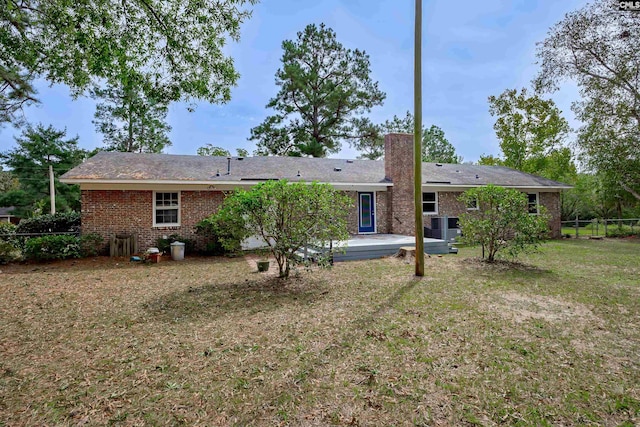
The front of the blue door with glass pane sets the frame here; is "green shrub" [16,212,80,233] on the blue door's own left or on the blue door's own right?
on the blue door's own right

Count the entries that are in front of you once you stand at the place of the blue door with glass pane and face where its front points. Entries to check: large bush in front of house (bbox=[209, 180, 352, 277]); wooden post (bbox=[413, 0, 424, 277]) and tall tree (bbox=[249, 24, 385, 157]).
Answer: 2

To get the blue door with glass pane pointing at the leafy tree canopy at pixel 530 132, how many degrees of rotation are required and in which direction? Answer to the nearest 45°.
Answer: approximately 135° to its left

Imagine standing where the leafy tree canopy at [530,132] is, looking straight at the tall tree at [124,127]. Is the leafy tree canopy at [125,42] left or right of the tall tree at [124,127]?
left

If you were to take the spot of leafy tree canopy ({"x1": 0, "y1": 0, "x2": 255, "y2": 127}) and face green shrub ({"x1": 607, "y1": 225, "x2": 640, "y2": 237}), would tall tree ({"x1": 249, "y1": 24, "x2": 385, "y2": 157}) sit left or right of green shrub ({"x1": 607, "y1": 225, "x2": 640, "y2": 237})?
left

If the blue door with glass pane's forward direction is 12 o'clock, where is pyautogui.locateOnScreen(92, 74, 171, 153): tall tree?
The tall tree is roughly at 4 o'clock from the blue door with glass pane.

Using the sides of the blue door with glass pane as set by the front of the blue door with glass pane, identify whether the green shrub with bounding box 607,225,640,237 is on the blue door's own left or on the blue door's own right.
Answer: on the blue door's own left

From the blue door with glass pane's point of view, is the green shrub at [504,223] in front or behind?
in front

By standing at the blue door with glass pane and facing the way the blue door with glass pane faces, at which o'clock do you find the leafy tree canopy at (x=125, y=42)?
The leafy tree canopy is roughly at 1 o'clock from the blue door with glass pane.

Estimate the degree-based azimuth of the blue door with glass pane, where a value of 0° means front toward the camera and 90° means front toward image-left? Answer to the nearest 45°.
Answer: approximately 0°

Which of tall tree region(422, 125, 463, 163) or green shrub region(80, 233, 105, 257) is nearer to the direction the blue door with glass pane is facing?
the green shrub

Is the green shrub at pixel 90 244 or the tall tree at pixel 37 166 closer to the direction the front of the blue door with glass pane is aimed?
the green shrub
